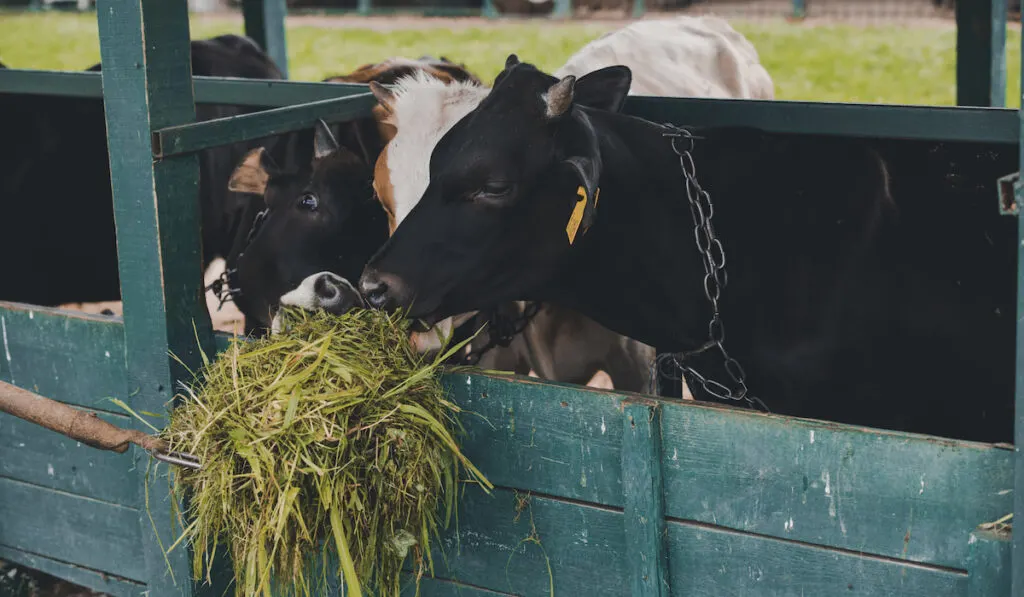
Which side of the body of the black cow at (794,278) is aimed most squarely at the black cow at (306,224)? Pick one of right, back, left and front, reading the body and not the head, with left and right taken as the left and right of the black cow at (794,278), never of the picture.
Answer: front

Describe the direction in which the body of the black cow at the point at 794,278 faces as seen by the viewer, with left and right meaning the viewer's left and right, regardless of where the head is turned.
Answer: facing to the left of the viewer

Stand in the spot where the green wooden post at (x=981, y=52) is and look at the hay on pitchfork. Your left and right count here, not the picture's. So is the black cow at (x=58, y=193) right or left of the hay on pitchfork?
right

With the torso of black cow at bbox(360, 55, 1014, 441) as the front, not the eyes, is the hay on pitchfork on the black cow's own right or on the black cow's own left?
on the black cow's own left

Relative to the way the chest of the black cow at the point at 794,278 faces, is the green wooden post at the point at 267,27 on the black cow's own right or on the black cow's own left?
on the black cow's own right
